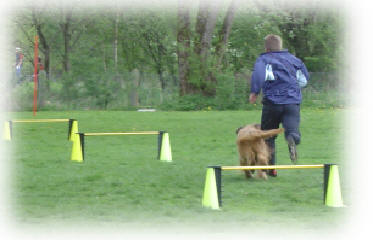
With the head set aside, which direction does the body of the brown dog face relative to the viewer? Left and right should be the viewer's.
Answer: facing away from the viewer

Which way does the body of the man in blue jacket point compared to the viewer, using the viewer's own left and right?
facing away from the viewer

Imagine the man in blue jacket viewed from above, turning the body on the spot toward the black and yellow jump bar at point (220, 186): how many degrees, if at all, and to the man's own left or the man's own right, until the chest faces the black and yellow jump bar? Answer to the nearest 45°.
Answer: approximately 180°

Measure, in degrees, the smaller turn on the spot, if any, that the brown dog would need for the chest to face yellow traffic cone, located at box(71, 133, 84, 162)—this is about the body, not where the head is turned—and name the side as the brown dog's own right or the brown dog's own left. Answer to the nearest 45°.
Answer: approximately 45° to the brown dog's own left

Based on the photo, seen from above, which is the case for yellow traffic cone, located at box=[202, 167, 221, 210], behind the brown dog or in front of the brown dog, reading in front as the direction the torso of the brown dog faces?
behind

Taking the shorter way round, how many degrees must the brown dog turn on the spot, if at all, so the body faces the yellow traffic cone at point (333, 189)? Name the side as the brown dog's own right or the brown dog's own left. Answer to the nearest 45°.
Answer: approximately 135° to the brown dog's own right

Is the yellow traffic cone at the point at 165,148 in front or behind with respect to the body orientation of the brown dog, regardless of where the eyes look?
in front

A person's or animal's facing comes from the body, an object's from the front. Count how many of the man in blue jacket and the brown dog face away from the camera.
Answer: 2

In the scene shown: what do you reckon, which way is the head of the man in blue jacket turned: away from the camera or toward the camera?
away from the camera

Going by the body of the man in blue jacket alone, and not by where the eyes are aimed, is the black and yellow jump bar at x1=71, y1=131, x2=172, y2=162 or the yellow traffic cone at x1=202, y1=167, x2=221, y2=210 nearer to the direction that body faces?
the black and yellow jump bar

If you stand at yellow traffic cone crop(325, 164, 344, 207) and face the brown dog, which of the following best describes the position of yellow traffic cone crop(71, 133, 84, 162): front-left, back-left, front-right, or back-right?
front-left
